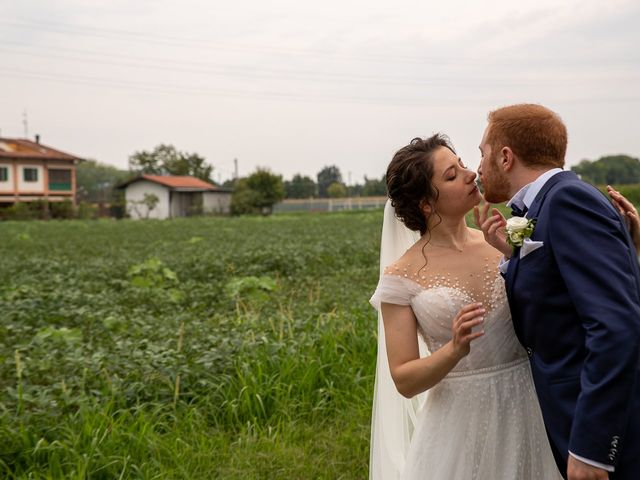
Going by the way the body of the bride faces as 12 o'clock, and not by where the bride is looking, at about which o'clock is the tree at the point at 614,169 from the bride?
The tree is roughly at 8 o'clock from the bride.

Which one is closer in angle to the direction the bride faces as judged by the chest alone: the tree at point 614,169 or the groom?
the groom

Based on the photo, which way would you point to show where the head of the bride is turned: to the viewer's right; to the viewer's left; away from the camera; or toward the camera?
to the viewer's right

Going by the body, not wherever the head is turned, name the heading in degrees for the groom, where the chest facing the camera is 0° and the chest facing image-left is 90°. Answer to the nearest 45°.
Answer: approximately 90°

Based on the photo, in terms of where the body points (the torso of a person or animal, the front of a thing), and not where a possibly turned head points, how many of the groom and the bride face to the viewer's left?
1

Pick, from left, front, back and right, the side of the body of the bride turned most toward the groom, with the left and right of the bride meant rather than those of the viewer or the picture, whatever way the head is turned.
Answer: front

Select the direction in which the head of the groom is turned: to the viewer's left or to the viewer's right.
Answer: to the viewer's left

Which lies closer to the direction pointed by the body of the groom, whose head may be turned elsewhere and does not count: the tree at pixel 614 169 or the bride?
the bride

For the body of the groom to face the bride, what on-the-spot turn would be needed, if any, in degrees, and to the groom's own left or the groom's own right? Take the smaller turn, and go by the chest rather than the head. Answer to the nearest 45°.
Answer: approximately 45° to the groom's own right

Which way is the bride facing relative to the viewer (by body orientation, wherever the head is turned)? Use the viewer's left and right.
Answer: facing the viewer and to the right of the viewer
